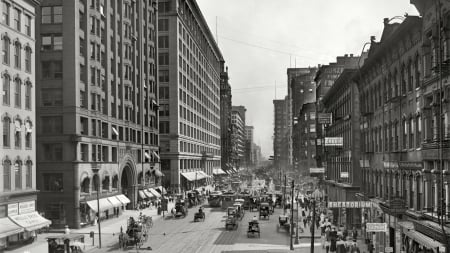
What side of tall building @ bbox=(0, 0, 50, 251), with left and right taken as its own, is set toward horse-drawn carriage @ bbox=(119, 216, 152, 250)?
front

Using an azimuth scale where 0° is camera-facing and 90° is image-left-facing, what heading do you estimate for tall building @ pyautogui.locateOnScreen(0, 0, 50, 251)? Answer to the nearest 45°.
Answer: approximately 315°

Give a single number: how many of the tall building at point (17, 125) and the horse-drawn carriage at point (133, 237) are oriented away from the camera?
0

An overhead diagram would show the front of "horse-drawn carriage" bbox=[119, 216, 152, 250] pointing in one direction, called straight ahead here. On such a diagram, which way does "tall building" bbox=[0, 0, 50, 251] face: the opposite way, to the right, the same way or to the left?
to the left

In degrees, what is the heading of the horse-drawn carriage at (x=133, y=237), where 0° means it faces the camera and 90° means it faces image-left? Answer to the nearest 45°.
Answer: approximately 45°

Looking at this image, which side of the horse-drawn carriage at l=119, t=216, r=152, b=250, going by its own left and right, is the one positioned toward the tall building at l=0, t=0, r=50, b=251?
right
